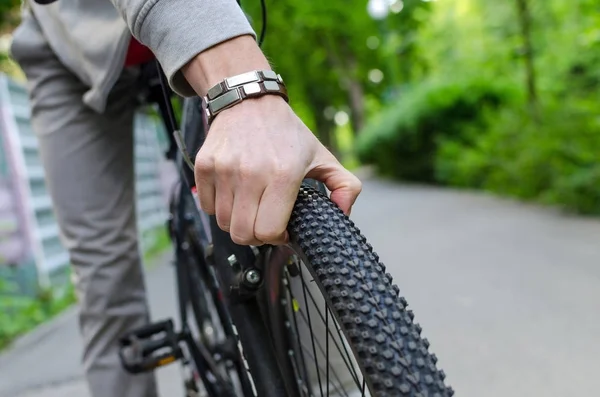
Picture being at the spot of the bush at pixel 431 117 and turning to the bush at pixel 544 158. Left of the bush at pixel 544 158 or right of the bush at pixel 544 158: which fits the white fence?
right

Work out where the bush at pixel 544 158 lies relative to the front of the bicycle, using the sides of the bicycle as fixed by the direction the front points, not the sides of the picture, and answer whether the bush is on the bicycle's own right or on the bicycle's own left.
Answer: on the bicycle's own left

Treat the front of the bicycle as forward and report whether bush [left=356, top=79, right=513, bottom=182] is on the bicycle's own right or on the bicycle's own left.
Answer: on the bicycle's own left

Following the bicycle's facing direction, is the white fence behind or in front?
behind

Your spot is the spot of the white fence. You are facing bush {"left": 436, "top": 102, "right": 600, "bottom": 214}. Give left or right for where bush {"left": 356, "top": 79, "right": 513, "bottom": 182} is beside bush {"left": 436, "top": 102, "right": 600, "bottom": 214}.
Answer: left

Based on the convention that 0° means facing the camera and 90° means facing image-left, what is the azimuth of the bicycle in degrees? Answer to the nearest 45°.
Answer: approximately 315°

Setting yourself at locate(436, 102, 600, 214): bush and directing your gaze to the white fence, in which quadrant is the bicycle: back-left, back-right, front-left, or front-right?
front-left
